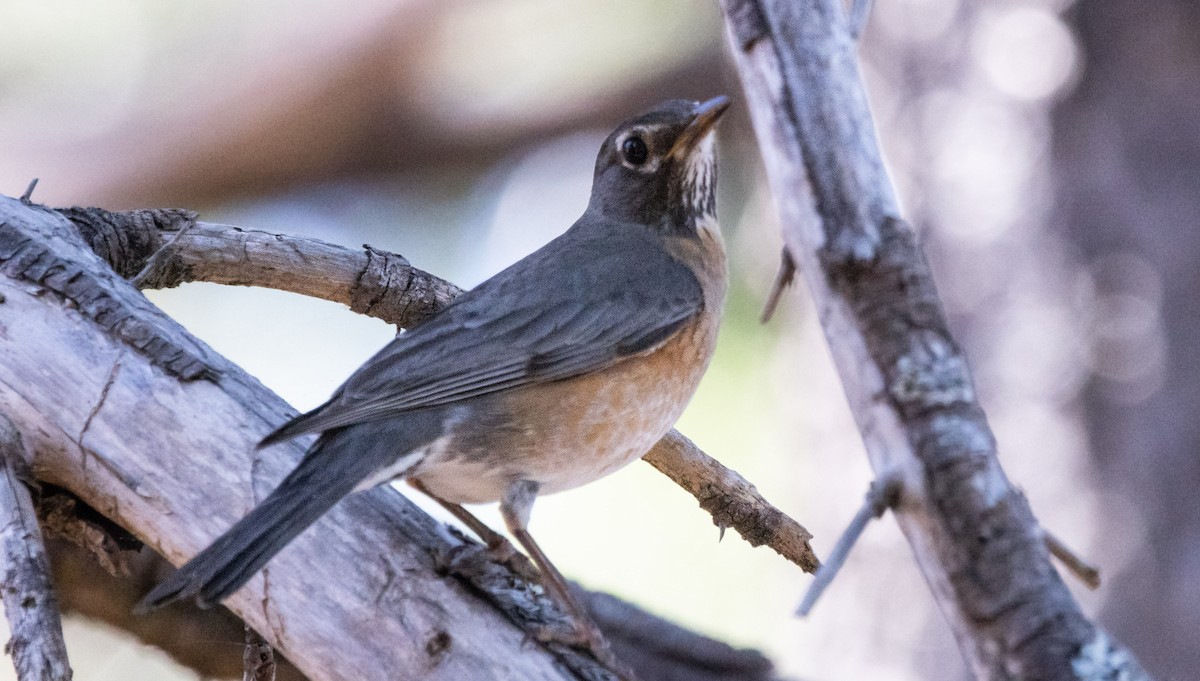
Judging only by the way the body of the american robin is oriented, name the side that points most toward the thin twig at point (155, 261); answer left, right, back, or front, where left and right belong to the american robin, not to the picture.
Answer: back

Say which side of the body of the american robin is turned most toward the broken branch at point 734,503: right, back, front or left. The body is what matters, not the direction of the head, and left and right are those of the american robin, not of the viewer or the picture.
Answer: front

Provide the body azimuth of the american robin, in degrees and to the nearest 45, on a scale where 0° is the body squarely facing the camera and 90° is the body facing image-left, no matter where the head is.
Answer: approximately 270°
